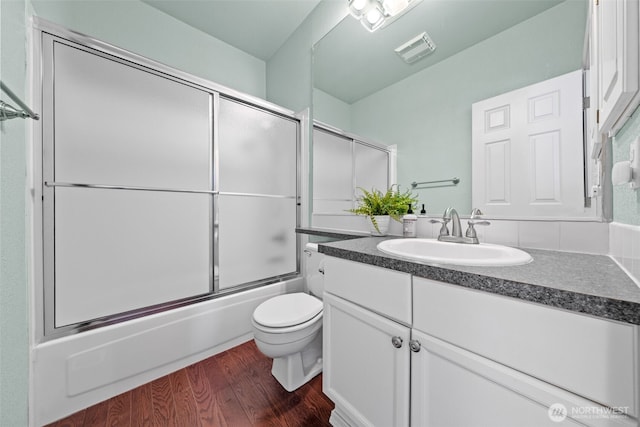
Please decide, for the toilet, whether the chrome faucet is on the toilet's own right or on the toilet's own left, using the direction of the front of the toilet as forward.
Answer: on the toilet's own left

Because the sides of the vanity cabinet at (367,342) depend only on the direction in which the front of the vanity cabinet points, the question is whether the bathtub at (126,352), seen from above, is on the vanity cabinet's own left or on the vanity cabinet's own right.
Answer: on the vanity cabinet's own right

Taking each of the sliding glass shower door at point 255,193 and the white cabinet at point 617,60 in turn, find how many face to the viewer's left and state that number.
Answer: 1

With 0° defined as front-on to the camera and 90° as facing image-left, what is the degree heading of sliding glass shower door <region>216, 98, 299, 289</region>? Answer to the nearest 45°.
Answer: approximately 315°

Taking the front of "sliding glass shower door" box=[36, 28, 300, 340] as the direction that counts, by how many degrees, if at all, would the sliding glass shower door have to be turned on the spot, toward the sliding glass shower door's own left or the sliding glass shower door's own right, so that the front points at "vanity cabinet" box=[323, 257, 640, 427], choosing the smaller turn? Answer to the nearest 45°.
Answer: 0° — it already faces it

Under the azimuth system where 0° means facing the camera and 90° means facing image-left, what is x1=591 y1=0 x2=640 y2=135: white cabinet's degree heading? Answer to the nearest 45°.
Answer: approximately 90°

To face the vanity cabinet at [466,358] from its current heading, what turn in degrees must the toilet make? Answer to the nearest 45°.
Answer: approximately 90° to its left

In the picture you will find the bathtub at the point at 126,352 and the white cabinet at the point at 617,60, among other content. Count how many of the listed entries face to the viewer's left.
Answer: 1

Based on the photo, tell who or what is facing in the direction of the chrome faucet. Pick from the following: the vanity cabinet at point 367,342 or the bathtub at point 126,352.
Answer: the bathtub
